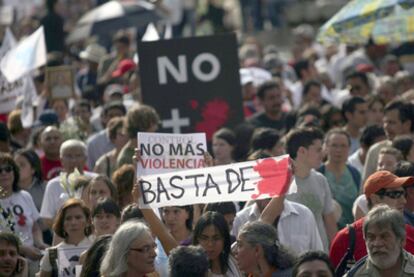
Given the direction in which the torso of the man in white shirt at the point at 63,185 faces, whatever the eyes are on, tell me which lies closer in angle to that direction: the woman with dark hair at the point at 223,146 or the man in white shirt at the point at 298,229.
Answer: the man in white shirt

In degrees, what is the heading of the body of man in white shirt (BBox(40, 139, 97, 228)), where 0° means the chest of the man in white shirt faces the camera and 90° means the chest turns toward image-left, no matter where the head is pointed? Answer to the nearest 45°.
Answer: approximately 0°

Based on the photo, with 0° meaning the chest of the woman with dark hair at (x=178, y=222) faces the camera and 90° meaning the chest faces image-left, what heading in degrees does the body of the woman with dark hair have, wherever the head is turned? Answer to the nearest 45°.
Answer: approximately 45°
